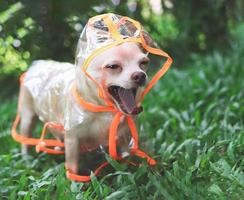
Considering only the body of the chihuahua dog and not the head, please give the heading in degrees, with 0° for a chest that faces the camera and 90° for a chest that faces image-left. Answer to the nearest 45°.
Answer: approximately 315°
